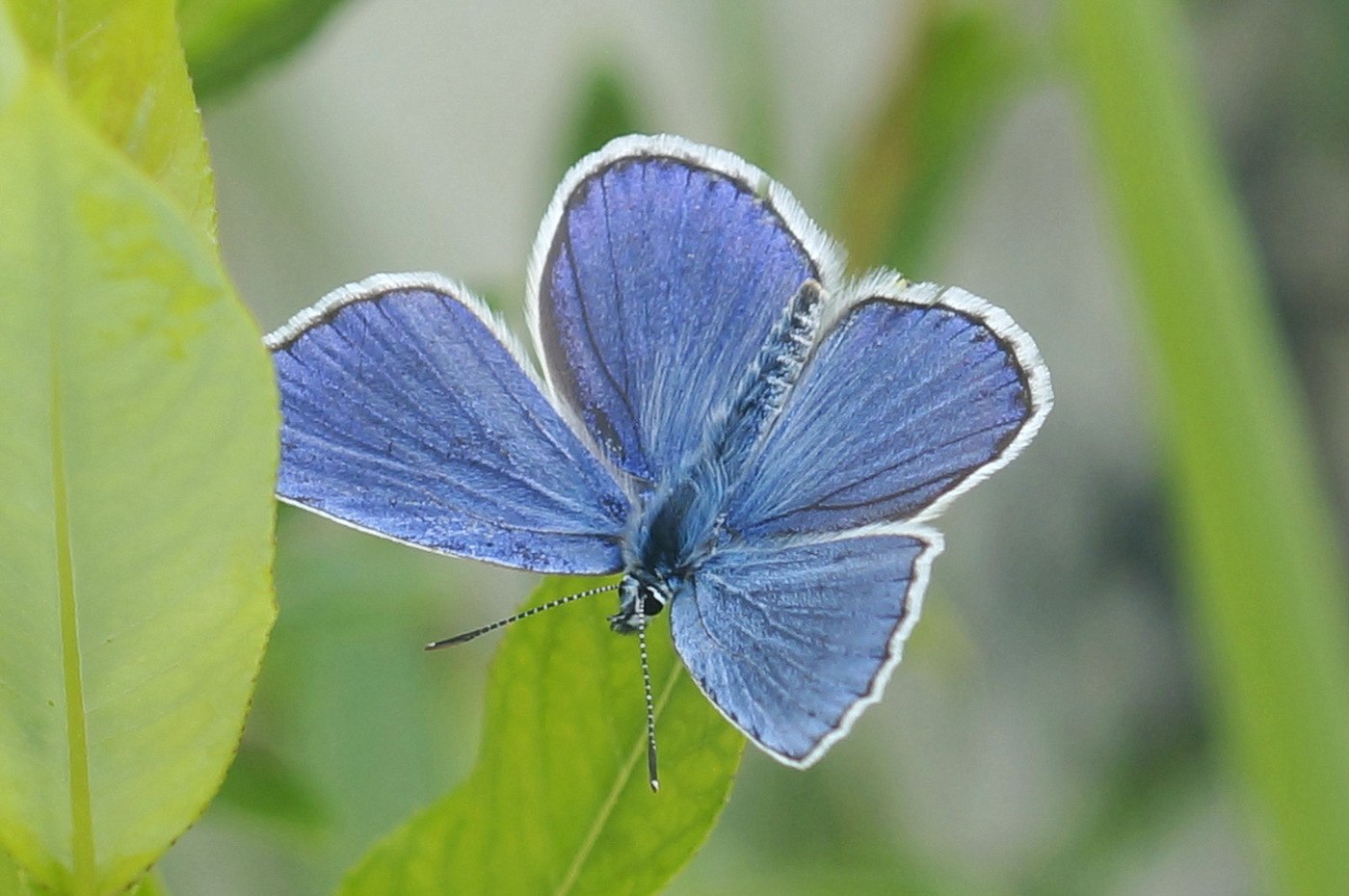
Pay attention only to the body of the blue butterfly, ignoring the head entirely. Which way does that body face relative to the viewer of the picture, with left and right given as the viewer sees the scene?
facing the viewer and to the left of the viewer

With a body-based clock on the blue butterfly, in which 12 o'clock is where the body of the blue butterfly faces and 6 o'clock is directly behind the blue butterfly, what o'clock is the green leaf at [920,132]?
The green leaf is roughly at 5 o'clock from the blue butterfly.
